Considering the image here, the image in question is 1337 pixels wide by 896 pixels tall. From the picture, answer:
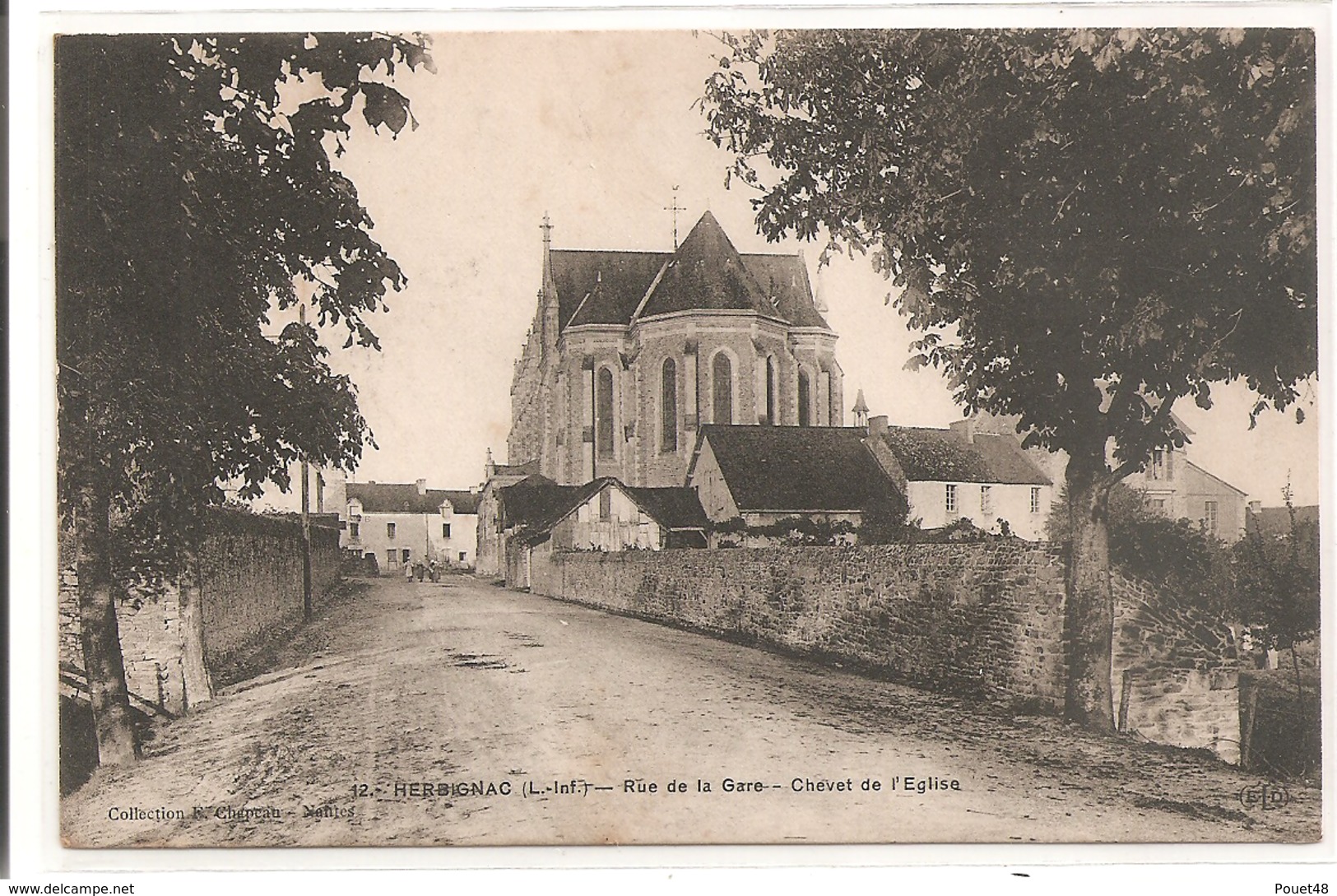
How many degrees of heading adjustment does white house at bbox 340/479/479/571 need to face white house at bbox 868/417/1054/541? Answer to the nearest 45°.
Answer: approximately 45° to its left

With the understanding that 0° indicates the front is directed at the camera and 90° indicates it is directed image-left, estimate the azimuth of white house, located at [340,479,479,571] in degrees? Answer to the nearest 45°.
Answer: approximately 0°
